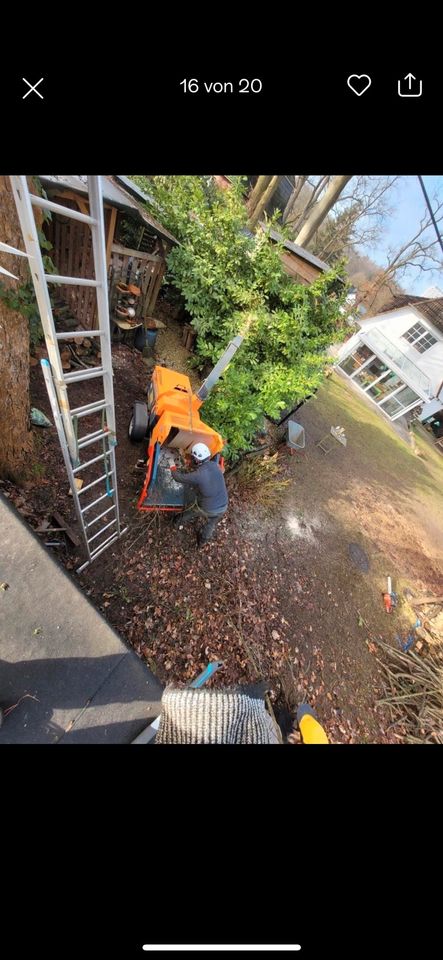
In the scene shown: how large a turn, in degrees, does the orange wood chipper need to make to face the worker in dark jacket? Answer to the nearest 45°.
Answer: approximately 45° to its left

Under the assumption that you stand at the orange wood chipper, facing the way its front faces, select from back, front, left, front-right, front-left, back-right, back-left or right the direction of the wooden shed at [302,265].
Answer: back

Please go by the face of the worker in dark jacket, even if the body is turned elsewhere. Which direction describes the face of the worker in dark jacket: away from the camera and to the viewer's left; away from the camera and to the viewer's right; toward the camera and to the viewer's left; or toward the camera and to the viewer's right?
away from the camera and to the viewer's left

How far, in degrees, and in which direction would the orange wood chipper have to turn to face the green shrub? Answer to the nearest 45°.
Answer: approximately 180°

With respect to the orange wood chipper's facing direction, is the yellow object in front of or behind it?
in front

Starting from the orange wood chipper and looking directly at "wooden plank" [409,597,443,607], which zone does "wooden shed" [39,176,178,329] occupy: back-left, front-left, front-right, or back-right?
back-left

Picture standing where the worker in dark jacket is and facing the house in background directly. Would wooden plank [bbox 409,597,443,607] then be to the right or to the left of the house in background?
right

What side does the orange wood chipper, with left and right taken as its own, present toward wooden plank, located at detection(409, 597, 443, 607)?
left

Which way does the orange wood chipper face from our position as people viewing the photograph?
facing the viewer

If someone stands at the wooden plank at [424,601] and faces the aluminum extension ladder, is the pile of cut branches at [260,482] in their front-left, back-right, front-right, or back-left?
front-right

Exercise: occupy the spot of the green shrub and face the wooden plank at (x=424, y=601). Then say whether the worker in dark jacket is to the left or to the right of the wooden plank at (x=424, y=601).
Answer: right

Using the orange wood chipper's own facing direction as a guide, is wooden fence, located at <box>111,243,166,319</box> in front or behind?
behind

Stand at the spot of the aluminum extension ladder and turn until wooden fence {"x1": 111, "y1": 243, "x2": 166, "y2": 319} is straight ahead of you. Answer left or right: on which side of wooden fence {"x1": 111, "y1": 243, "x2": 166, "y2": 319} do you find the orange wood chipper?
right

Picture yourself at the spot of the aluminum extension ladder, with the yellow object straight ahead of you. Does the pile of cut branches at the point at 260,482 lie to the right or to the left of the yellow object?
left

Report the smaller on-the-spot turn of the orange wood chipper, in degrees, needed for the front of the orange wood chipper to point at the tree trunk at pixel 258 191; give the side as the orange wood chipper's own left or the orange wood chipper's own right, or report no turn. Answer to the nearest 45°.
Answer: approximately 180°

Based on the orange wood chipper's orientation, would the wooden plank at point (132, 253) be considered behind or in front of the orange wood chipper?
behind
